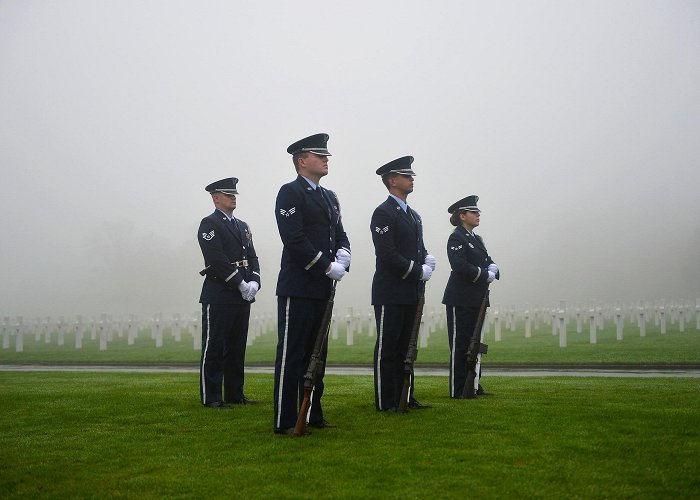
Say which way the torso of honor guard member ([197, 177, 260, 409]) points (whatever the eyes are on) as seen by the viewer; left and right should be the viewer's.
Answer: facing the viewer and to the right of the viewer

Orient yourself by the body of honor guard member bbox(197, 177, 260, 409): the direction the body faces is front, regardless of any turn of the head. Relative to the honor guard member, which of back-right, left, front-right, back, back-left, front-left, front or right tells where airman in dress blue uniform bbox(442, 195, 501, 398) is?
front-left

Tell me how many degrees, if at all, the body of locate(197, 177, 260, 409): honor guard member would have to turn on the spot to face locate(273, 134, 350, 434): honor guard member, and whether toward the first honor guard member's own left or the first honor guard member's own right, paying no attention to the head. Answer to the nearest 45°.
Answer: approximately 45° to the first honor guard member's own right

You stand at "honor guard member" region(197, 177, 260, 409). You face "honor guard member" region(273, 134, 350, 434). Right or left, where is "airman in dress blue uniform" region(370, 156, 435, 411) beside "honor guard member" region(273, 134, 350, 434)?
left

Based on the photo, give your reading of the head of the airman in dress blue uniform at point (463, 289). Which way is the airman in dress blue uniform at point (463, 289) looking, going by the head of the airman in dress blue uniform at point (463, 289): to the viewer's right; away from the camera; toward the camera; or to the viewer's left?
to the viewer's right

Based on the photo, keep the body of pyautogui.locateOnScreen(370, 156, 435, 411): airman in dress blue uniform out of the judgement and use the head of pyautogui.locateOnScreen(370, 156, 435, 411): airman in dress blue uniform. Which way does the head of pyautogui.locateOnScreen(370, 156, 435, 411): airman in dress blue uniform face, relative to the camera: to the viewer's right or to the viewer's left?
to the viewer's right

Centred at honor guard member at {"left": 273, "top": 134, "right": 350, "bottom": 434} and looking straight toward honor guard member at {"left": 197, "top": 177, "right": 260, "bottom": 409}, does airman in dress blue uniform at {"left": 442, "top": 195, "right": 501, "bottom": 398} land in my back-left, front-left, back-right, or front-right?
front-right

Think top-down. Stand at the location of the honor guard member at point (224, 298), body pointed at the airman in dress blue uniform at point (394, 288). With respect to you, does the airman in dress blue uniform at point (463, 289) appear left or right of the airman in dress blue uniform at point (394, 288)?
left

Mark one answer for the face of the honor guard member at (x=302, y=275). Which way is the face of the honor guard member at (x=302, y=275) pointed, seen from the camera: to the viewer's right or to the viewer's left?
to the viewer's right

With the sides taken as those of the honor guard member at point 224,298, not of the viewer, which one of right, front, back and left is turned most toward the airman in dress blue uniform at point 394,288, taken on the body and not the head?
front
